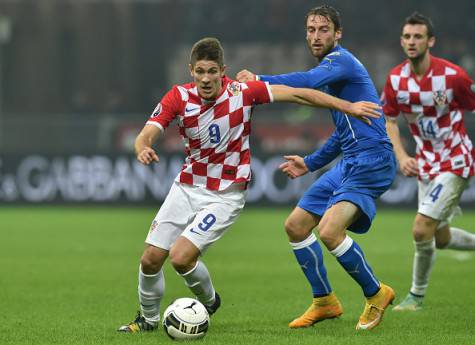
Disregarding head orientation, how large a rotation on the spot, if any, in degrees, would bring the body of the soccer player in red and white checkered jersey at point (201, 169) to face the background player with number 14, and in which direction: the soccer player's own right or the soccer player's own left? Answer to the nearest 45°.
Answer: approximately 135° to the soccer player's own left

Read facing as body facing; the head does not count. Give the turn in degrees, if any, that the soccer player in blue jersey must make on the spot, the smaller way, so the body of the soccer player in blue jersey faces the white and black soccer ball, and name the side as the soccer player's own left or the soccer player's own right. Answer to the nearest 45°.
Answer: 0° — they already face it

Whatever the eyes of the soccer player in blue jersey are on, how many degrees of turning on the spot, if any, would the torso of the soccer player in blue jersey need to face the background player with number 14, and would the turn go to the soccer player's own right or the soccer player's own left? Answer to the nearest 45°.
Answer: approximately 180°

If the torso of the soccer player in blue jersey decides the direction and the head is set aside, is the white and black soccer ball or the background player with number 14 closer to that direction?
the white and black soccer ball

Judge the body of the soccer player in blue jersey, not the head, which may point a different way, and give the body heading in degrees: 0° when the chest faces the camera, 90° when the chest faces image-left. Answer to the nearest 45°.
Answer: approximately 45°

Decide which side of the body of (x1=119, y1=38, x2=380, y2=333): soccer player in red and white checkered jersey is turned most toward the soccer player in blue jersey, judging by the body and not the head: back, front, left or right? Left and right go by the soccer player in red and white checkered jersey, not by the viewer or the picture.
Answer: left

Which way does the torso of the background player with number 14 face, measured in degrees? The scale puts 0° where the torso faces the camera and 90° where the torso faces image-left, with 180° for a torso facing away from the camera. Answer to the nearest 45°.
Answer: approximately 45°

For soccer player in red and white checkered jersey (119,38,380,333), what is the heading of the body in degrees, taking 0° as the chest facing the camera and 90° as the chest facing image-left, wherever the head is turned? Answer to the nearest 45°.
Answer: approximately 0°

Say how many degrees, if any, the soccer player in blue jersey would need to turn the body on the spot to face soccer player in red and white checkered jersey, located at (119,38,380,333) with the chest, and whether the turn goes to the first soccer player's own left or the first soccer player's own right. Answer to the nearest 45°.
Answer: approximately 45° to the first soccer player's own right
